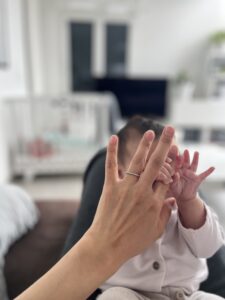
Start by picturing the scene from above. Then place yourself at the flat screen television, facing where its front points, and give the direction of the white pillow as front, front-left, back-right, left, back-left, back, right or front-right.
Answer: front

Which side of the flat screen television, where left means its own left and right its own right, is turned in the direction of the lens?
front

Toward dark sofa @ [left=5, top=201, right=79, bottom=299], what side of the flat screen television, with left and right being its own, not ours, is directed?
front
